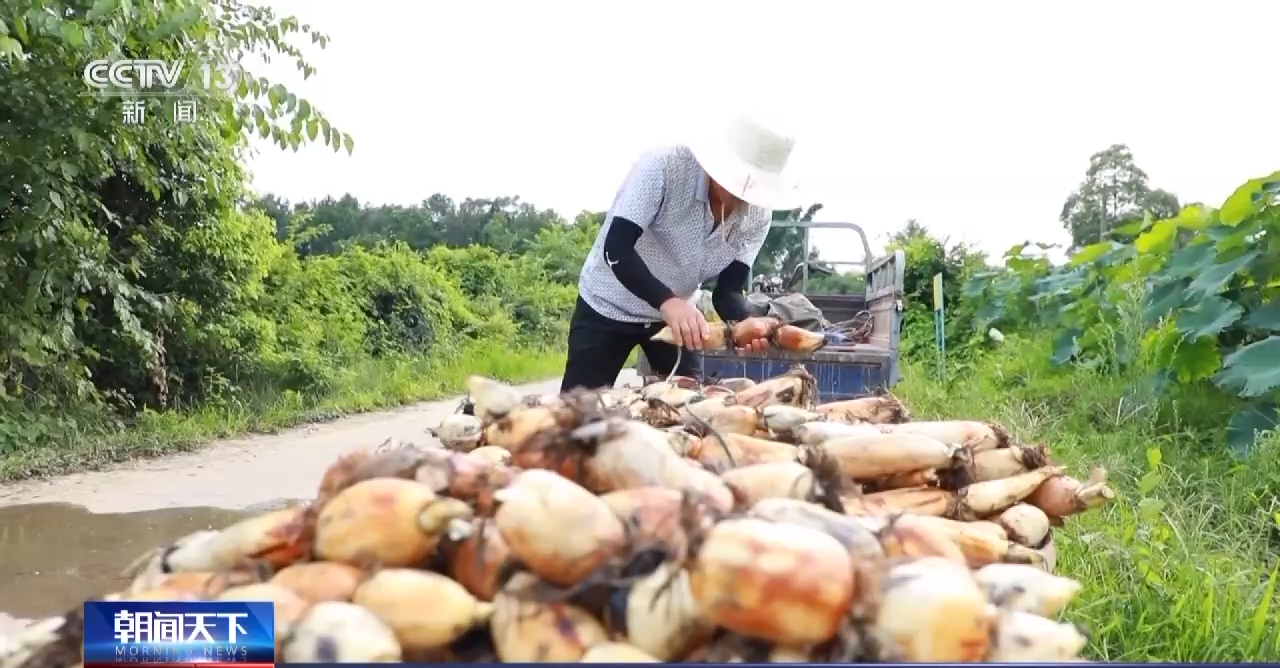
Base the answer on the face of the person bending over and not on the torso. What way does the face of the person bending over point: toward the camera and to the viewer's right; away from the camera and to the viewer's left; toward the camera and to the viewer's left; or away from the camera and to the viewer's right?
toward the camera and to the viewer's right

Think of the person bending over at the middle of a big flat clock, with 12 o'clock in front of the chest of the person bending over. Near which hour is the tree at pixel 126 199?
The tree is roughly at 5 o'clock from the person bending over.

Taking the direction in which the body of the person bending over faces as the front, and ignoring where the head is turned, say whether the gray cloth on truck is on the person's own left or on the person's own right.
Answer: on the person's own left

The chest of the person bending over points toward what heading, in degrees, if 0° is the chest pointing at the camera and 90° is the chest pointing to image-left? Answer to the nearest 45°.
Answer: approximately 315°
